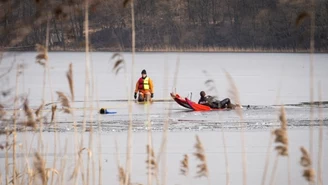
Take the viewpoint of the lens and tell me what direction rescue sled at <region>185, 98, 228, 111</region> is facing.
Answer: facing to the left of the viewer
